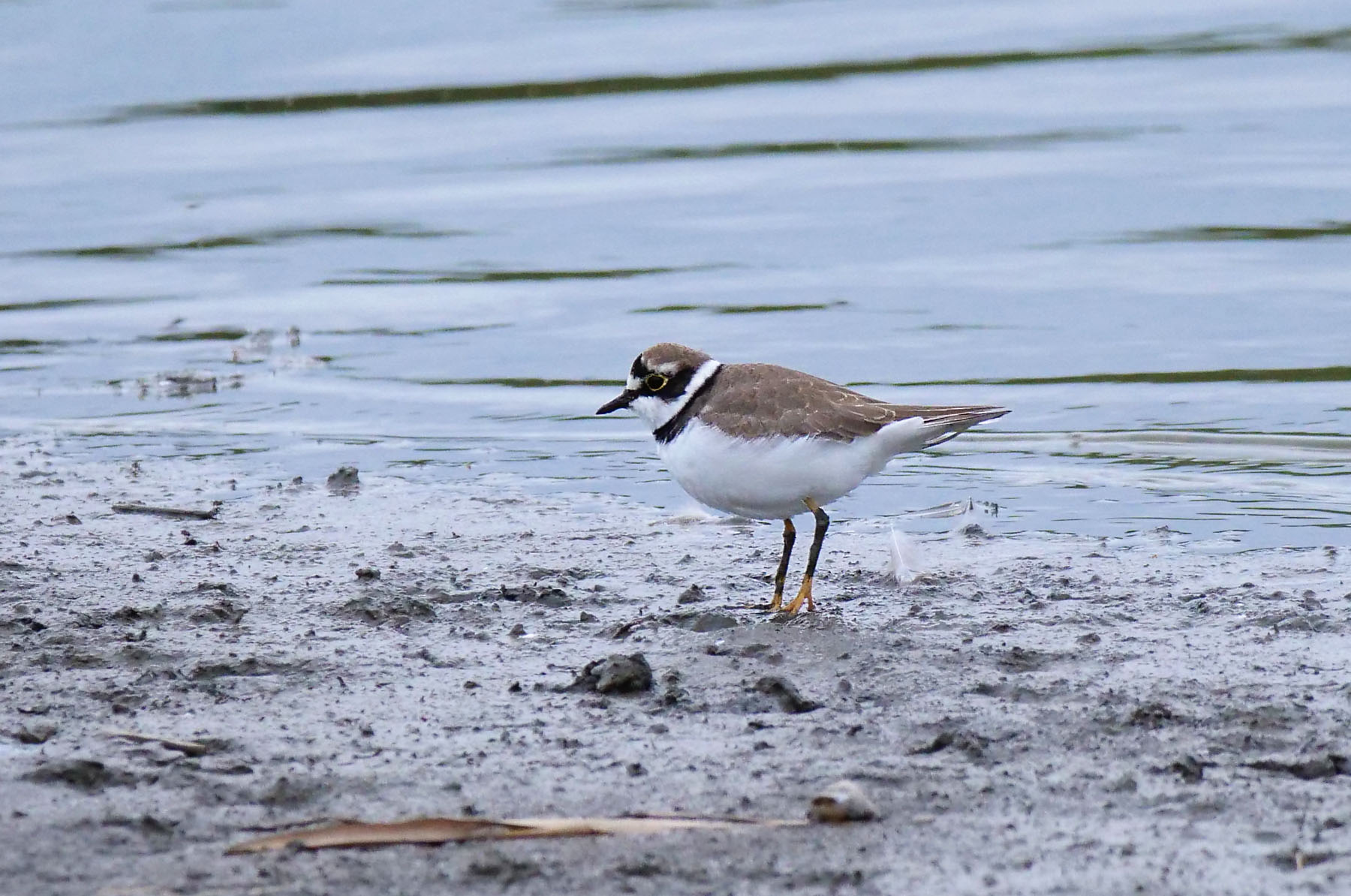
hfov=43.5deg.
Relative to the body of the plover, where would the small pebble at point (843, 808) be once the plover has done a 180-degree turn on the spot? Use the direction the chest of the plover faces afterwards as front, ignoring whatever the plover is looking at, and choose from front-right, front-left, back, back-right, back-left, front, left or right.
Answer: right

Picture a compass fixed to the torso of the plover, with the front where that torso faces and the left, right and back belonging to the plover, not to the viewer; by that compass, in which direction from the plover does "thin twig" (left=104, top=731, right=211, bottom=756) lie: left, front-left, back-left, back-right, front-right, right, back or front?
front-left

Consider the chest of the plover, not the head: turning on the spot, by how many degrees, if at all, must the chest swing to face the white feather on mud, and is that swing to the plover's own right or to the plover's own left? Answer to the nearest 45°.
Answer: approximately 135° to the plover's own right

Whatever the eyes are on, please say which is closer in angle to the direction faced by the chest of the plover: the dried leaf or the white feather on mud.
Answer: the dried leaf

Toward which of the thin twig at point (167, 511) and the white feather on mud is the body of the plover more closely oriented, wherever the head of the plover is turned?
the thin twig

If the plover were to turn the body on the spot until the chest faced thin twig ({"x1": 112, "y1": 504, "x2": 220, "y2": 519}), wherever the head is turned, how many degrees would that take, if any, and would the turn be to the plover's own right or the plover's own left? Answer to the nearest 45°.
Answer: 0° — it already faces it

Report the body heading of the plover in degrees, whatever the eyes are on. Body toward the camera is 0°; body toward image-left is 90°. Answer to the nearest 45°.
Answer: approximately 90°

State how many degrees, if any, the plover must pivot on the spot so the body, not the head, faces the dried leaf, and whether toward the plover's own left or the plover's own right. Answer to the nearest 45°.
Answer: approximately 90° to the plover's own left
